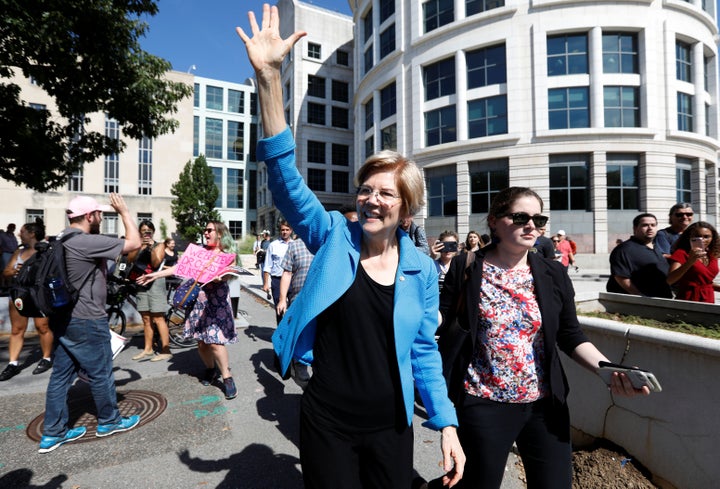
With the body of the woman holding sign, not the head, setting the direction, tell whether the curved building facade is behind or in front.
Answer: behind

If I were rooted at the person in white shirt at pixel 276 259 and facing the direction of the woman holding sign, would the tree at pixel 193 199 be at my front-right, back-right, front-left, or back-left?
back-right

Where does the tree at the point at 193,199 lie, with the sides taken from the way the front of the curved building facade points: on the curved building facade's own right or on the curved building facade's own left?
on the curved building facade's own right

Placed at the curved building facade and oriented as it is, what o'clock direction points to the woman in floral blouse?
The woman in floral blouse is roughly at 12 o'clock from the curved building facade.

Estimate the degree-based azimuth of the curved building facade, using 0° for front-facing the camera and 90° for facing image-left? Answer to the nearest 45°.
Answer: approximately 0°

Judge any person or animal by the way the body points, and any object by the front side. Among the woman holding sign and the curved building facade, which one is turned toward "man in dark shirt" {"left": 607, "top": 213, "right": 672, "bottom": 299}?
the curved building facade

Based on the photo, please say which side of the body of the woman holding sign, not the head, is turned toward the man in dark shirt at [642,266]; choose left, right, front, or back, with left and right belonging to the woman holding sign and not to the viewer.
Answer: left

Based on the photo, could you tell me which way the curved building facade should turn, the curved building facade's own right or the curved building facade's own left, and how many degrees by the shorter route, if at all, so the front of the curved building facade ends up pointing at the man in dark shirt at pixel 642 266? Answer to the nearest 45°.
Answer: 0° — it already faces them
